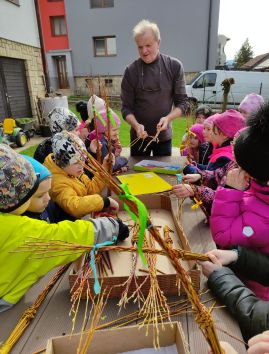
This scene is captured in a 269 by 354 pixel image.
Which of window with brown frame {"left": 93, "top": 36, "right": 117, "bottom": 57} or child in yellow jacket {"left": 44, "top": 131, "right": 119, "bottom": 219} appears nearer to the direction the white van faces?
the window with brown frame

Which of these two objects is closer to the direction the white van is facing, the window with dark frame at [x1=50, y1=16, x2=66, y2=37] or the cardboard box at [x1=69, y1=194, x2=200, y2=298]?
the window with dark frame

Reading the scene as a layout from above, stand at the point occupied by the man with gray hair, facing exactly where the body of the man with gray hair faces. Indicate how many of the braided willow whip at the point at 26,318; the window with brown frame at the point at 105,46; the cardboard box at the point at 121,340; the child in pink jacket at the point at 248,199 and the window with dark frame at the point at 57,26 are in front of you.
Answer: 3

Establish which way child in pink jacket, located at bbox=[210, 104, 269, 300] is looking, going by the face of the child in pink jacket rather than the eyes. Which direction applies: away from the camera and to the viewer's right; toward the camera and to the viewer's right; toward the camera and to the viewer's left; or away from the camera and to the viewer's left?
away from the camera and to the viewer's left

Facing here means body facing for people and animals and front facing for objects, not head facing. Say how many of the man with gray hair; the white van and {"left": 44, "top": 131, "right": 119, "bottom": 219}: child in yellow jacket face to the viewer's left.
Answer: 1

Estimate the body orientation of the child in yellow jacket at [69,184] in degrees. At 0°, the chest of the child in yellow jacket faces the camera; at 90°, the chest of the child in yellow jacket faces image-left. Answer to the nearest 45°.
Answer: approximately 270°

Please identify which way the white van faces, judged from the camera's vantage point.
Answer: facing to the left of the viewer

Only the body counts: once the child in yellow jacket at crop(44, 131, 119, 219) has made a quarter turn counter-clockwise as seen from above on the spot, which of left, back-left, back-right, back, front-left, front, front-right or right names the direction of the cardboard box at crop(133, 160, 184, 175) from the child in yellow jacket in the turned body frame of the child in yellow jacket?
front-right

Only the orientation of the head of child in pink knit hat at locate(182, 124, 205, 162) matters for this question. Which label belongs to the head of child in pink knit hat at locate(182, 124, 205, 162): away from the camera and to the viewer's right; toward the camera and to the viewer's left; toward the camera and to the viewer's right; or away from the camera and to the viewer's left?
toward the camera and to the viewer's left

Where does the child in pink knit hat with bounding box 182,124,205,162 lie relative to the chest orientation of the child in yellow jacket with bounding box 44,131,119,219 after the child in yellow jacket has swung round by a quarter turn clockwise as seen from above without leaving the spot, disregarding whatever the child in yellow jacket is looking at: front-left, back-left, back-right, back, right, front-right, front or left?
back-left

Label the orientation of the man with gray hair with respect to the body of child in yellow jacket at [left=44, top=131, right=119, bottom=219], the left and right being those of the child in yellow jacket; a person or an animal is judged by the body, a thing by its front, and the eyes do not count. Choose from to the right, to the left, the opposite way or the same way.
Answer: to the right

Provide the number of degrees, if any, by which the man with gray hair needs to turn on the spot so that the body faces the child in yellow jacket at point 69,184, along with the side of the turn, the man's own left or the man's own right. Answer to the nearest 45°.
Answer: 0° — they already face them

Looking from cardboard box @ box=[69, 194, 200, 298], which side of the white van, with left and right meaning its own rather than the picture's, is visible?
left

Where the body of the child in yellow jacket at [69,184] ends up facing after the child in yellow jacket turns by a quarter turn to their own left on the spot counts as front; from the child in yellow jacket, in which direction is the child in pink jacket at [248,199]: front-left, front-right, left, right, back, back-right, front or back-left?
back-right

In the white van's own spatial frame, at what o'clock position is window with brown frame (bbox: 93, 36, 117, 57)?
The window with brown frame is roughly at 1 o'clock from the white van.

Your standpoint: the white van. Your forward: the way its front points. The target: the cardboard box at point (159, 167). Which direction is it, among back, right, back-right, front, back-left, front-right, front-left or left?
left

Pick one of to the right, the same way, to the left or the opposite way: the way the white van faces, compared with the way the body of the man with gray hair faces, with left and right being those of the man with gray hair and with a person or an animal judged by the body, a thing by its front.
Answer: to the right
